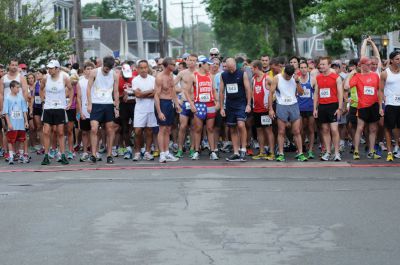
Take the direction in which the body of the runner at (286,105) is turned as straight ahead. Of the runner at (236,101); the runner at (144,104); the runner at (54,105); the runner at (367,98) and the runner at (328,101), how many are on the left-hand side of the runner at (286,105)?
2

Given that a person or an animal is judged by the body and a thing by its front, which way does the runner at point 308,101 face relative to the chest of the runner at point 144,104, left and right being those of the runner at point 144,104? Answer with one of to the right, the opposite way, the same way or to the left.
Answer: the same way

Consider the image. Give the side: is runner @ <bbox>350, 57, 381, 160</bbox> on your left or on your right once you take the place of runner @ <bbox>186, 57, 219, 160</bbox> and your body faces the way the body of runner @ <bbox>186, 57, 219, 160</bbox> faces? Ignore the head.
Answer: on your left

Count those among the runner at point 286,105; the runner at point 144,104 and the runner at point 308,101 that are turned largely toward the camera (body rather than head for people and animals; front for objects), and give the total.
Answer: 3

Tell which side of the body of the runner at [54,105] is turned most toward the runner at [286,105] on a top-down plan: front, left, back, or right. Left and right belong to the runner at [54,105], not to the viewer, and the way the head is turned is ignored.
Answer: left

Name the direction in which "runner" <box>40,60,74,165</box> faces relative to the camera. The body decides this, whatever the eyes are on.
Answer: toward the camera

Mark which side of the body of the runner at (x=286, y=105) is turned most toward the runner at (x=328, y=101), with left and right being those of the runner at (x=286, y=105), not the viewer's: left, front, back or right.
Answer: left

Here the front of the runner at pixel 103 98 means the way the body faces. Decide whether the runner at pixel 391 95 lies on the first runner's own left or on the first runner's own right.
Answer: on the first runner's own left

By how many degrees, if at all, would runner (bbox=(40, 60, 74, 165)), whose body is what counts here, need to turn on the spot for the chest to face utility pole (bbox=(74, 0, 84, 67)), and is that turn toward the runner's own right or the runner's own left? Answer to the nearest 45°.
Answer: approximately 180°

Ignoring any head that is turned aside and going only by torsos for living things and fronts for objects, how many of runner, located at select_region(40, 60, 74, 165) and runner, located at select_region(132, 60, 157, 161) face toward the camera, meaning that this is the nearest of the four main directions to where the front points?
2

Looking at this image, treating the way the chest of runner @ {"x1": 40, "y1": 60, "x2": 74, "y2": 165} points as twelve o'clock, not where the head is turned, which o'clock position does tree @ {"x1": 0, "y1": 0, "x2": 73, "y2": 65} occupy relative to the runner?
The tree is roughly at 6 o'clock from the runner.

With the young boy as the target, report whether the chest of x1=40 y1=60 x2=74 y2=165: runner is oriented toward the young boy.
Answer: no

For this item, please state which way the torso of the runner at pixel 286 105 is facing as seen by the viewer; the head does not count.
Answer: toward the camera

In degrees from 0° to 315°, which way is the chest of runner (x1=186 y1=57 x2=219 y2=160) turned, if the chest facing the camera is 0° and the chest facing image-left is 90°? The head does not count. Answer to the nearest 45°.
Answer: approximately 0°

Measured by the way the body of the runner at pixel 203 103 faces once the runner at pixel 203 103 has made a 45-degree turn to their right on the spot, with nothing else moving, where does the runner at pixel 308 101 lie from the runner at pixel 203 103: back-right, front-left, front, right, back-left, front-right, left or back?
back-left

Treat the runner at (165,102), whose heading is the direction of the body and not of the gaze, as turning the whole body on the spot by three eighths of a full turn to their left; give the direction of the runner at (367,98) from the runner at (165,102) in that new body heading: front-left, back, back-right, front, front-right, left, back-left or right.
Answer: right

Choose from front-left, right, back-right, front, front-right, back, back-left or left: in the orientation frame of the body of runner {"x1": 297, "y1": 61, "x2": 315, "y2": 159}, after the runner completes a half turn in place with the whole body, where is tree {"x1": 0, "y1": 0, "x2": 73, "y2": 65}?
front-left

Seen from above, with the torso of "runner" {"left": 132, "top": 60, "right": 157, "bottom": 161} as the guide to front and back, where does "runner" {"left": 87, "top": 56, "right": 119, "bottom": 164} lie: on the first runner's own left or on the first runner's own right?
on the first runner's own right
